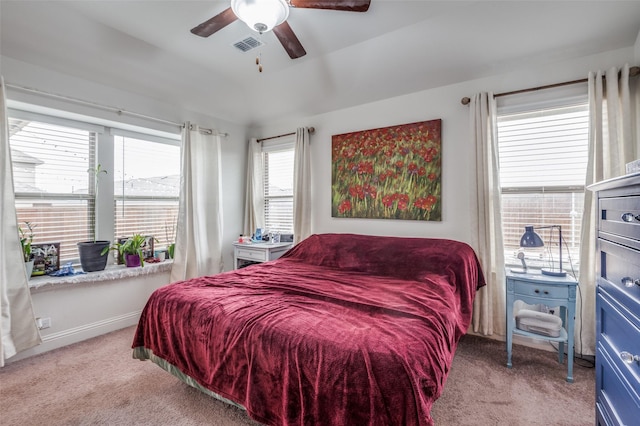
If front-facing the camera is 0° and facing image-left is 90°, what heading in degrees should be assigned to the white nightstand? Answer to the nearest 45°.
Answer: approximately 45°

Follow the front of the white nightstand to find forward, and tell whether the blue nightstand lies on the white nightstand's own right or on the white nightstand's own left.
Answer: on the white nightstand's own left

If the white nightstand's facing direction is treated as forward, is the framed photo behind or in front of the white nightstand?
in front

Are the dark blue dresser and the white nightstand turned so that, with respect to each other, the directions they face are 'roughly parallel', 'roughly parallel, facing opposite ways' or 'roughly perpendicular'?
roughly perpendicular

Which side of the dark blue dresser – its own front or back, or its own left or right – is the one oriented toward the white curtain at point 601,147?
right

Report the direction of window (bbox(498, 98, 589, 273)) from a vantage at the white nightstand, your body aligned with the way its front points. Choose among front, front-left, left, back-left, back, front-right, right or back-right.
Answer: left

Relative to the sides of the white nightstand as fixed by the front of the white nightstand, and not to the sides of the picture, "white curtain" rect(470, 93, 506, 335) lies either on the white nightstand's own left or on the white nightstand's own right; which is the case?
on the white nightstand's own left

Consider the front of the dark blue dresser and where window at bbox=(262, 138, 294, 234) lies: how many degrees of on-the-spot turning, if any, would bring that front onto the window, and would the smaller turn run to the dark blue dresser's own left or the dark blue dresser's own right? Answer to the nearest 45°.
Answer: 0° — it already faces it

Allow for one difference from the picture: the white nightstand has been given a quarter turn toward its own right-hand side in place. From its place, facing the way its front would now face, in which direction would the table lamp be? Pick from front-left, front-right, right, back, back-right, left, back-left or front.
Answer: back

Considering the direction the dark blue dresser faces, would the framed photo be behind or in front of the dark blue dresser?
in front

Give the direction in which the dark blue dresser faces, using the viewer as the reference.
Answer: facing to the left of the viewer

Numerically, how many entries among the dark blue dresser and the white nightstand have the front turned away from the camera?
0
